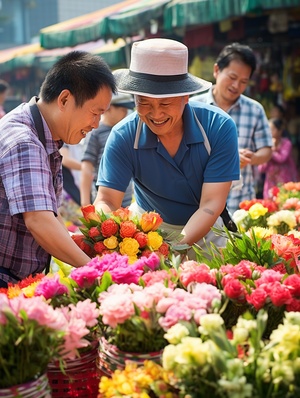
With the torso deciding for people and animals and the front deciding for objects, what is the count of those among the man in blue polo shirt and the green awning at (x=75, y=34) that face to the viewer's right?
0

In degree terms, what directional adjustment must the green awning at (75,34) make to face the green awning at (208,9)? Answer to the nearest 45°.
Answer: approximately 90° to its left

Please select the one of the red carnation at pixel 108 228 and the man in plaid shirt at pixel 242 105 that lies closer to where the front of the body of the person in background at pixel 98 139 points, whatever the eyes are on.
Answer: the man in plaid shirt

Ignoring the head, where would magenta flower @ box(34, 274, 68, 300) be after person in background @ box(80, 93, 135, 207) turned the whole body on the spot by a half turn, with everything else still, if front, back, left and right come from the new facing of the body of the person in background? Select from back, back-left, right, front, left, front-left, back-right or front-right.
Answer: back-left

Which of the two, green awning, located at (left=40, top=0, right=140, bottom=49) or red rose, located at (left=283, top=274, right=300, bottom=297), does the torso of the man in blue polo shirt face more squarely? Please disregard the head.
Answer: the red rose

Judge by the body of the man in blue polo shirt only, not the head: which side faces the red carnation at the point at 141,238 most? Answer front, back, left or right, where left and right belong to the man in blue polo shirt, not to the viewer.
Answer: front

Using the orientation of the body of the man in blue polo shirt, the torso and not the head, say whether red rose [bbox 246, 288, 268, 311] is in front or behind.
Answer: in front

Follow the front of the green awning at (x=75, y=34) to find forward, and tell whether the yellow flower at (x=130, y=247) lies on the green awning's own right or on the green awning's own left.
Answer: on the green awning's own left
